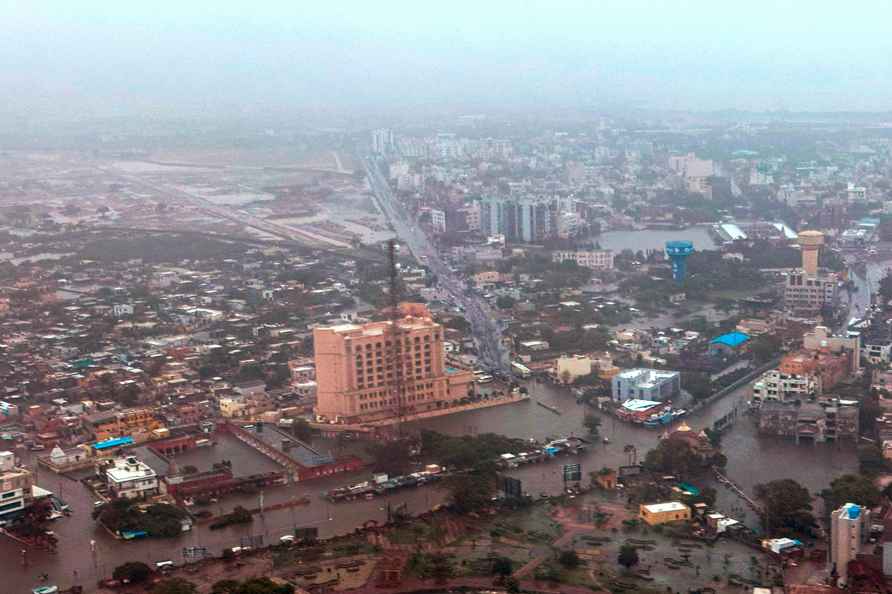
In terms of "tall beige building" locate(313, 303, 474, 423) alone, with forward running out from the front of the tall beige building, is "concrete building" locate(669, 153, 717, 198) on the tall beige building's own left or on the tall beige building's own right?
on the tall beige building's own left

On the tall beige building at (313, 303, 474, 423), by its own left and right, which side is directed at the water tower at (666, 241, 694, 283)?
left

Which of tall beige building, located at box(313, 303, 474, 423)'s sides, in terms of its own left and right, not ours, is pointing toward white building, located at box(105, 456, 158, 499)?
right

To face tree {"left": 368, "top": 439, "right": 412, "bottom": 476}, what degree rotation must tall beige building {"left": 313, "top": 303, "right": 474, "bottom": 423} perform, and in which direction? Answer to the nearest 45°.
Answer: approximately 45° to its right

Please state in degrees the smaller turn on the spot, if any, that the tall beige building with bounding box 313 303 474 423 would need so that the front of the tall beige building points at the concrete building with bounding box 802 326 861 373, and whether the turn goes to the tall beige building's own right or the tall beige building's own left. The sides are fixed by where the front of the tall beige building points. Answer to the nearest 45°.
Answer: approximately 45° to the tall beige building's own left

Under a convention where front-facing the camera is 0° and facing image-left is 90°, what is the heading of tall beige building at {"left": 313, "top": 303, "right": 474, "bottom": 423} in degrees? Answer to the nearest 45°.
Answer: approximately 315°

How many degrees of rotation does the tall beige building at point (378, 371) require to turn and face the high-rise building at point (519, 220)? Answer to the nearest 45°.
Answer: approximately 135° to its left

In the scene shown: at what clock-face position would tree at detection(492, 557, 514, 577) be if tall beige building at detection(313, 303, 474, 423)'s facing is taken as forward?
The tree is roughly at 1 o'clock from the tall beige building.

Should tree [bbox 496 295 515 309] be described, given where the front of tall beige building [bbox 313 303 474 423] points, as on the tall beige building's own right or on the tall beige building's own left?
on the tall beige building's own left
